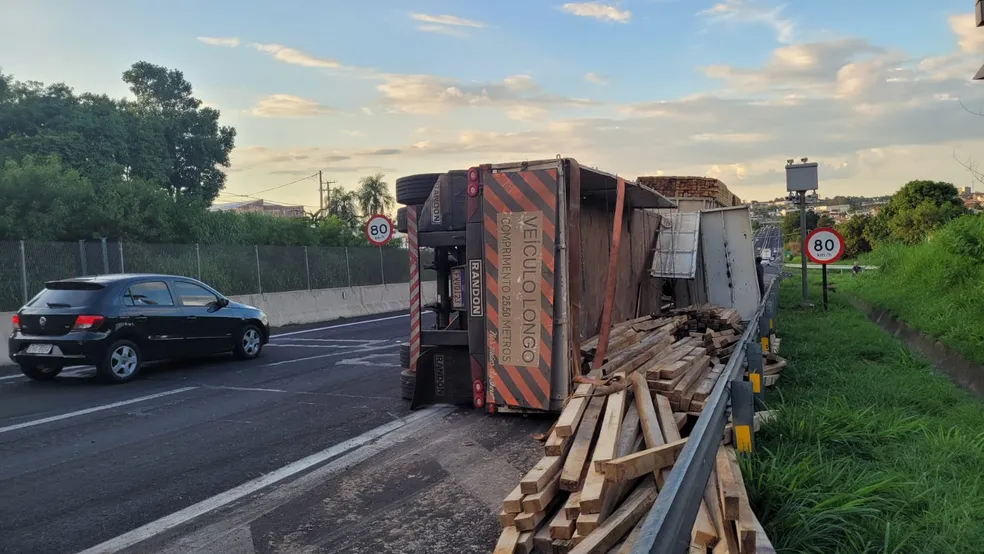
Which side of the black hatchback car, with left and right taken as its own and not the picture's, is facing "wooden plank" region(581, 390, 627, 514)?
right

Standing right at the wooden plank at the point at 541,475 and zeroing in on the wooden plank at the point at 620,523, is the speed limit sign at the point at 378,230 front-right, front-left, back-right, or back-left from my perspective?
back-left

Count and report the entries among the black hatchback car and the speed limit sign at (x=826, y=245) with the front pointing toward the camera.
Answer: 1

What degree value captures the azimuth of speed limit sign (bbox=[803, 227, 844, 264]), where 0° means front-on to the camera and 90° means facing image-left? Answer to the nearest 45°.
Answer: approximately 0°

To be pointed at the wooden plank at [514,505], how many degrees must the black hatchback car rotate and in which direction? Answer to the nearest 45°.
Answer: approximately 135° to its right

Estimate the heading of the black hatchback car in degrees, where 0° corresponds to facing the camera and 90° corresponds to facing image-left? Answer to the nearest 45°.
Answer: approximately 225°

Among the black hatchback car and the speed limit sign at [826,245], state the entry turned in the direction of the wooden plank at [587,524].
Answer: the speed limit sign

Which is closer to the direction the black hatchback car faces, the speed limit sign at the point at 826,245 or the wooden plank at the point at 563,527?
the speed limit sign

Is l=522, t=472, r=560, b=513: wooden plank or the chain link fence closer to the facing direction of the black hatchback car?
the chain link fence

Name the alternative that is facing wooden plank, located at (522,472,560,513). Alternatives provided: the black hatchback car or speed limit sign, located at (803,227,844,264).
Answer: the speed limit sign

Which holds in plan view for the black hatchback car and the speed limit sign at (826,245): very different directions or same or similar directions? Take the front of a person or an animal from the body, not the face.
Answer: very different directions

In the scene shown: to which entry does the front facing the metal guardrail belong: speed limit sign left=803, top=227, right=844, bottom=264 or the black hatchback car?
the speed limit sign

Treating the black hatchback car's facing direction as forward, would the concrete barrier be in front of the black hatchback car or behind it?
in front

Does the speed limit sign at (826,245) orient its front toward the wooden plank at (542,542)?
yes

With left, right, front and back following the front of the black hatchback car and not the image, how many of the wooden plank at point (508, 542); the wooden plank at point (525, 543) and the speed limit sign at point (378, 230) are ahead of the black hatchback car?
1
